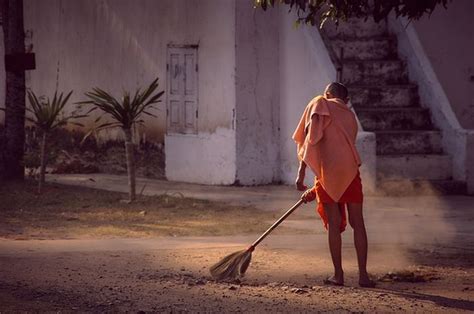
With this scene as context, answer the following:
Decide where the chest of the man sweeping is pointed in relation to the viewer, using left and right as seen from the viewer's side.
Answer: facing away from the viewer and to the left of the viewer

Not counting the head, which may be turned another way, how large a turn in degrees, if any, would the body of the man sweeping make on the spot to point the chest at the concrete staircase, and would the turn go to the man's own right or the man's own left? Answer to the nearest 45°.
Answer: approximately 45° to the man's own right
